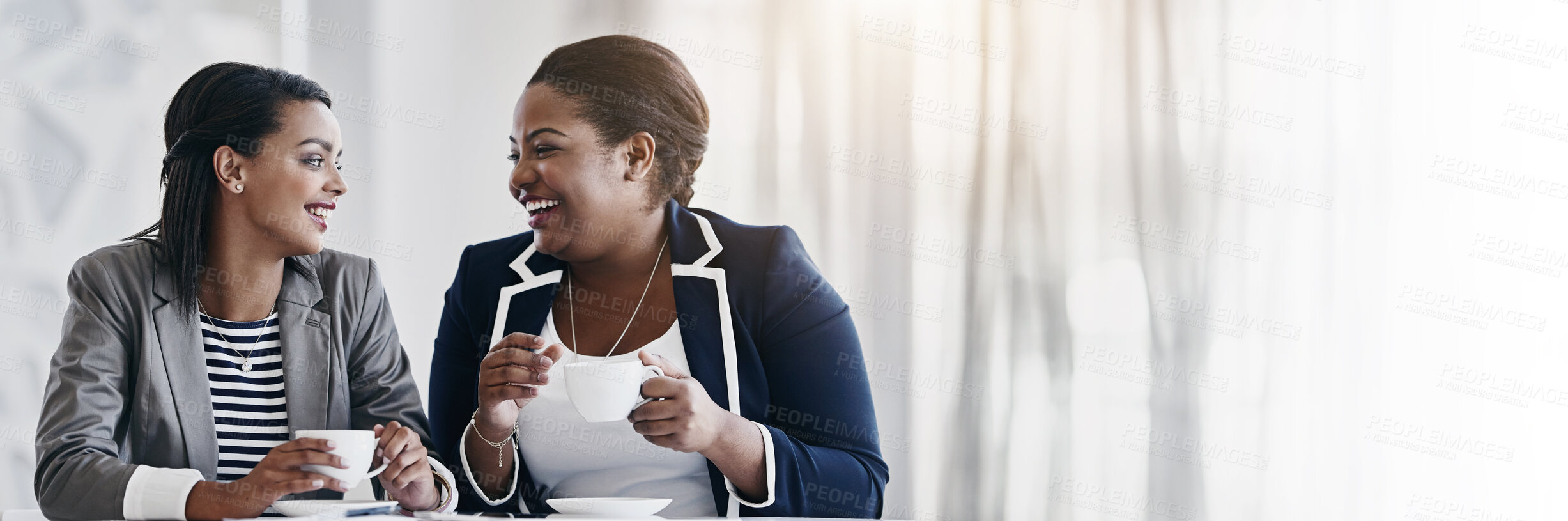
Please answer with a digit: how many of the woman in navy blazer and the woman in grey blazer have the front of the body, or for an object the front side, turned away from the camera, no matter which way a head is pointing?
0

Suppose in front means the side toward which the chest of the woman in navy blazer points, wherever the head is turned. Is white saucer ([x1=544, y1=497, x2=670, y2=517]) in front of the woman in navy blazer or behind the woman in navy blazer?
in front

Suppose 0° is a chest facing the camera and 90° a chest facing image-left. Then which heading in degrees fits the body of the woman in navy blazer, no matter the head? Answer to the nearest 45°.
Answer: approximately 45°

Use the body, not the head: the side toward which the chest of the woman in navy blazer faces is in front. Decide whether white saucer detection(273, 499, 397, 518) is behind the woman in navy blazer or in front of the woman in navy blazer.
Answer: in front

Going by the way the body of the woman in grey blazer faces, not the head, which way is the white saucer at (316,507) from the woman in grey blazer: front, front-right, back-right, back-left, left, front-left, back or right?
front-right

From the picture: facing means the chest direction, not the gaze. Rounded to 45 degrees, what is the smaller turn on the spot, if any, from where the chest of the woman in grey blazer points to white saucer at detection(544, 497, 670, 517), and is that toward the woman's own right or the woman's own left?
0° — they already face it

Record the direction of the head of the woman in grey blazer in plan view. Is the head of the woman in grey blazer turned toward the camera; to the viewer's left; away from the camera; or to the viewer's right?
to the viewer's right

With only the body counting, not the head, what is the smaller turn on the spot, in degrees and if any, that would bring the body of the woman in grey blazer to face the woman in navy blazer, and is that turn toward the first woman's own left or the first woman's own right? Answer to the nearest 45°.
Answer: approximately 45° to the first woman's own left

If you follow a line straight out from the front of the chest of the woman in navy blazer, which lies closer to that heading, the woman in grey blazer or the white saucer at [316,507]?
the white saucer

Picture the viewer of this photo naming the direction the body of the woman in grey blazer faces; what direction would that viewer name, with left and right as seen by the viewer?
facing the viewer and to the right of the viewer
